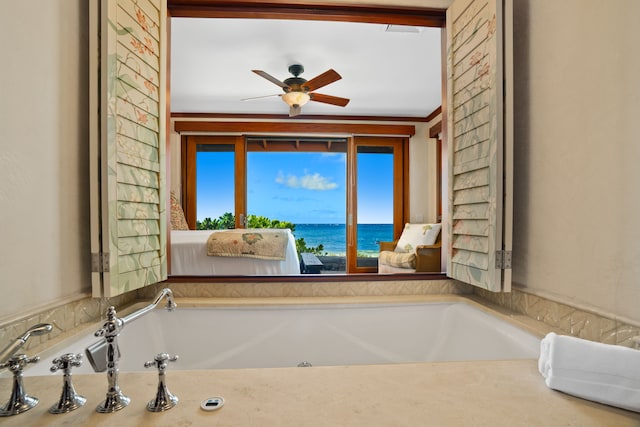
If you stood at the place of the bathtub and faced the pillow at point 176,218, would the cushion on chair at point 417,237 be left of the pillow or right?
right

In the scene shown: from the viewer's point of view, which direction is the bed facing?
to the viewer's right

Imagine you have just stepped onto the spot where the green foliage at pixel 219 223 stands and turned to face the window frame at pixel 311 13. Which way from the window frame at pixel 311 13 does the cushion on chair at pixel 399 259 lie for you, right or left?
left

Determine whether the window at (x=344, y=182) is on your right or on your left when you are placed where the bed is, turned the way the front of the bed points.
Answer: on your left

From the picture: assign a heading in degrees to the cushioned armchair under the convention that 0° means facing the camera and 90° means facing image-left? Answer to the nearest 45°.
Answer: approximately 45°

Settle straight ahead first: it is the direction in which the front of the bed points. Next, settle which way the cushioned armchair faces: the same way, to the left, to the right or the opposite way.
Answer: the opposite way

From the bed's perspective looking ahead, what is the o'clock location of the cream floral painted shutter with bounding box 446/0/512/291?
The cream floral painted shutter is roughly at 2 o'clock from the bed.

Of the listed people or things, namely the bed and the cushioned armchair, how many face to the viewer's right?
1

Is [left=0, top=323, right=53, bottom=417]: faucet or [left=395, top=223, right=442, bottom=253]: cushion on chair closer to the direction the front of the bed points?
the cushion on chair

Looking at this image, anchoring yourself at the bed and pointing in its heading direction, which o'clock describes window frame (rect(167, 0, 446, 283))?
The window frame is roughly at 2 o'clock from the bed.

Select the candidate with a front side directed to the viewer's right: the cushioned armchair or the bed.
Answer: the bed
